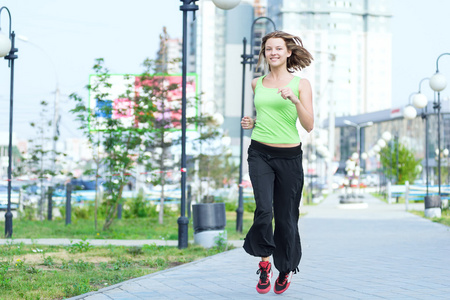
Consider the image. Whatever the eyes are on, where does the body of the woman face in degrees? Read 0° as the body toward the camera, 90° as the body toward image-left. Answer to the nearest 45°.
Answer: approximately 0°

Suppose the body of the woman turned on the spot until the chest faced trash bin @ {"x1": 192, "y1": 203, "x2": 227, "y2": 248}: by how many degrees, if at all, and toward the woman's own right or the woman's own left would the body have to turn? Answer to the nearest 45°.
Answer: approximately 180°

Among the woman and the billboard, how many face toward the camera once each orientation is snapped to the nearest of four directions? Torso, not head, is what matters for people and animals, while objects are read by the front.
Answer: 2

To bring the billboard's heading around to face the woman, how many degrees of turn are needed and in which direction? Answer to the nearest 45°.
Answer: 0° — it already faces them
